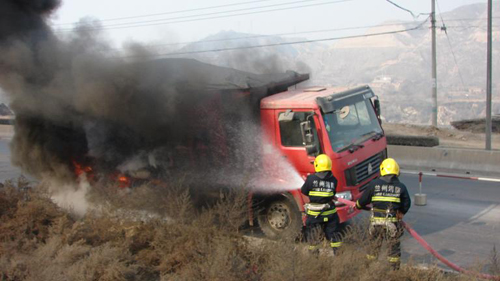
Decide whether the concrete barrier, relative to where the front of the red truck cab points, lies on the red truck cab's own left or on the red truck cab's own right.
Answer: on the red truck cab's own left

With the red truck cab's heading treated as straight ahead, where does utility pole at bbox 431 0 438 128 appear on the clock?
The utility pole is roughly at 8 o'clock from the red truck cab.

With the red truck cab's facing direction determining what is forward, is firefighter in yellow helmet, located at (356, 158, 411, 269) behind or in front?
in front

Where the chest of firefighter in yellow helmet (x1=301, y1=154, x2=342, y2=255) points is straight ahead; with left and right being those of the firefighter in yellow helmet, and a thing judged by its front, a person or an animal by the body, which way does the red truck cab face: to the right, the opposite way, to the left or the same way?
the opposite way

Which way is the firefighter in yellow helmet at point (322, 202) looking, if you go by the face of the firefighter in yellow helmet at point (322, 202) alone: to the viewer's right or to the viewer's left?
to the viewer's left

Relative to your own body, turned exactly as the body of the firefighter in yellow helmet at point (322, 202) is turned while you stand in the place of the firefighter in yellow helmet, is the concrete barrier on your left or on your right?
on your right

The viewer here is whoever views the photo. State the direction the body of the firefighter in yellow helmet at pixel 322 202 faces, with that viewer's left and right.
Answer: facing away from the viewer and to the left of the viewer

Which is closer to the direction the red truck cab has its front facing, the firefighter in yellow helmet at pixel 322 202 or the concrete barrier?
the firefighter in yellow helmet
